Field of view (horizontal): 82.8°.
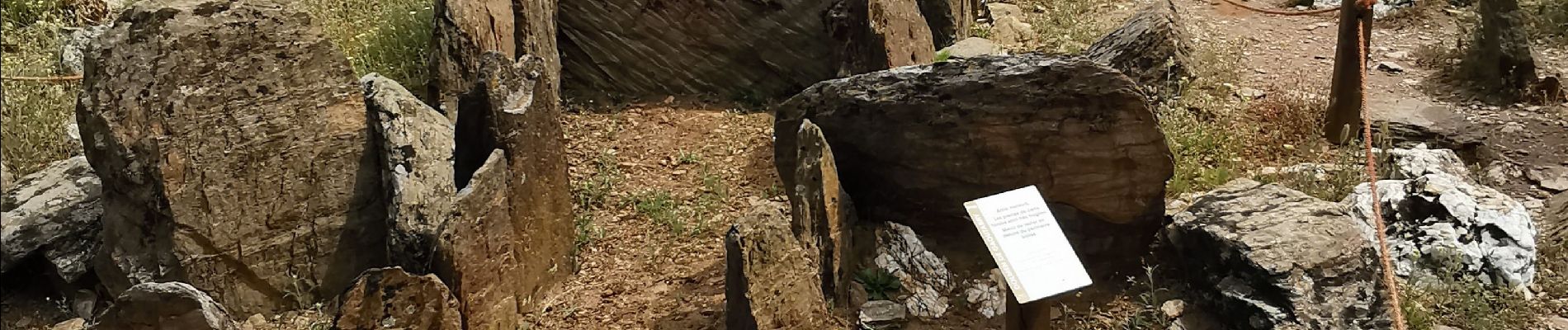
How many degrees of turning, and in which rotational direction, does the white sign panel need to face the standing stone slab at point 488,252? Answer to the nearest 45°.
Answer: approximately 135° to its right

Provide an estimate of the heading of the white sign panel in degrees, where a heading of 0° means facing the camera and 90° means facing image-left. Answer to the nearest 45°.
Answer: approximately 315°

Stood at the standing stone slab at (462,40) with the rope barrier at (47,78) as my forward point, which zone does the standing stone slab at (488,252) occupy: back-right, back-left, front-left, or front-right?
back-left

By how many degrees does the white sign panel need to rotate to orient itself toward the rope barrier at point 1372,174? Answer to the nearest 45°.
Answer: approximately 90° to its left

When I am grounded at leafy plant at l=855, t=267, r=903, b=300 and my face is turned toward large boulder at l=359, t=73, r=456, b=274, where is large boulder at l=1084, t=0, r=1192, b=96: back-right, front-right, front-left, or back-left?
back-right

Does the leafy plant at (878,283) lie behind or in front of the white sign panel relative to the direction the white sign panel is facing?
behind

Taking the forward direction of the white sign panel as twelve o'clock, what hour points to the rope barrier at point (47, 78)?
The rope barrier is roughly at 5 o'clock from the white sign panel.

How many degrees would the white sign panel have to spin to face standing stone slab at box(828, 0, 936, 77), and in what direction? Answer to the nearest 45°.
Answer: approximately 135° to its left

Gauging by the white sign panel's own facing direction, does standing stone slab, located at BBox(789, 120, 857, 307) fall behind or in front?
behind

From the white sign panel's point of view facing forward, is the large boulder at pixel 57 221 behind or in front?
behind

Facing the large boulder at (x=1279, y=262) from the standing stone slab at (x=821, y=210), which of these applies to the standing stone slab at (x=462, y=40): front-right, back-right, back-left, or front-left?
back-left

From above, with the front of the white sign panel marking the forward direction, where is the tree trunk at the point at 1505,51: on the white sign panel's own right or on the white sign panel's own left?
on the white sign panel's own left

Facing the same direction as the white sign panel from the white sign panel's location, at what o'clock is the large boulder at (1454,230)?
The large boulder is roughly at 9 o'clock from the white sign panel.
